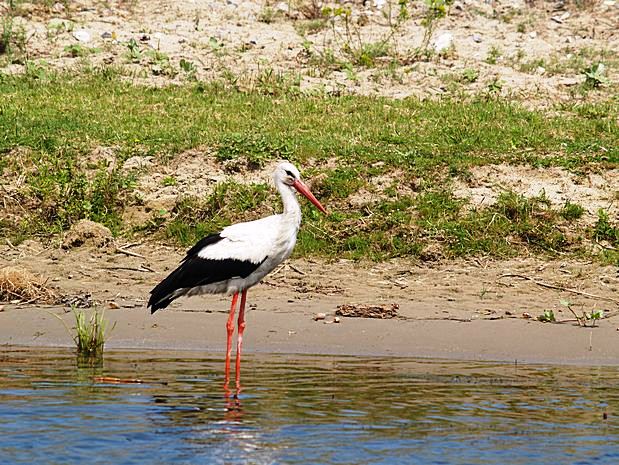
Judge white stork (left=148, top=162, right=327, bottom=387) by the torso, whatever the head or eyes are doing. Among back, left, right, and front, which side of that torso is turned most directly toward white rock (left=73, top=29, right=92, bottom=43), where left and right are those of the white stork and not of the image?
left

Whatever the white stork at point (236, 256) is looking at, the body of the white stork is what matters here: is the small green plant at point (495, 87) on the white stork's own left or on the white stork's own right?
on the white stork's own left

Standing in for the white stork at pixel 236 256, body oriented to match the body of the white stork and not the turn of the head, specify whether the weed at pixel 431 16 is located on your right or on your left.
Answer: on your left

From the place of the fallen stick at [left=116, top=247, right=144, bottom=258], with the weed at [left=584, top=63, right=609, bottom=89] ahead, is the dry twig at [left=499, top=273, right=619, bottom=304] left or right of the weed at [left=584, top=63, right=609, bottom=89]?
right

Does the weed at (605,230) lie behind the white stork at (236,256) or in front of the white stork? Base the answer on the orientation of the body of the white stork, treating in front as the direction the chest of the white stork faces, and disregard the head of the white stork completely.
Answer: in front

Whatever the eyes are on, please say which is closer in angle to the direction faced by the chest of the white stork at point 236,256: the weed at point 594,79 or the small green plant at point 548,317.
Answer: the small green plant

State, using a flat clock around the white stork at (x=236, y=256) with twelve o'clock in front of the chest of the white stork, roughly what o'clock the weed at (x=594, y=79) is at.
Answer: The weed is roughly at 10 o'clock from the white stork.

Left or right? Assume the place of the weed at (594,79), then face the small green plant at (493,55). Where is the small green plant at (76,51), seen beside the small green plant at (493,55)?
left

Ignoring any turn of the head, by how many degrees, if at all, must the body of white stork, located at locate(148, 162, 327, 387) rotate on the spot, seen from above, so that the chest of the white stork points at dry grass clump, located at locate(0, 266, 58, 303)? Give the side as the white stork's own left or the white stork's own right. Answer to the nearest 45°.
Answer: approximately 135° to the white stork's own left

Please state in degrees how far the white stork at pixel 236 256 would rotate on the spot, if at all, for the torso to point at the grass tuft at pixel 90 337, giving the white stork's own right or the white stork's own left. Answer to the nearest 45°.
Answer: approximately 180°

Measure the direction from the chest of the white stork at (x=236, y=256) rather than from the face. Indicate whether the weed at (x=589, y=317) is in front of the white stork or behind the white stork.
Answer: in front

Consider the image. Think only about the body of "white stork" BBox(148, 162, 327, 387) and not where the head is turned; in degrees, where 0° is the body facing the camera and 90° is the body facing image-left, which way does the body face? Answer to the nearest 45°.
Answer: approximately 270°
